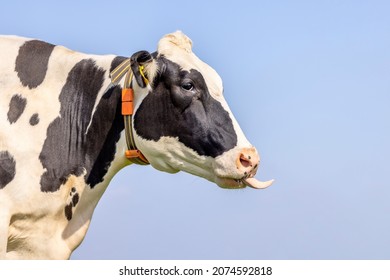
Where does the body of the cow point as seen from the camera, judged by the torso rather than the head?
to the viewer's right
